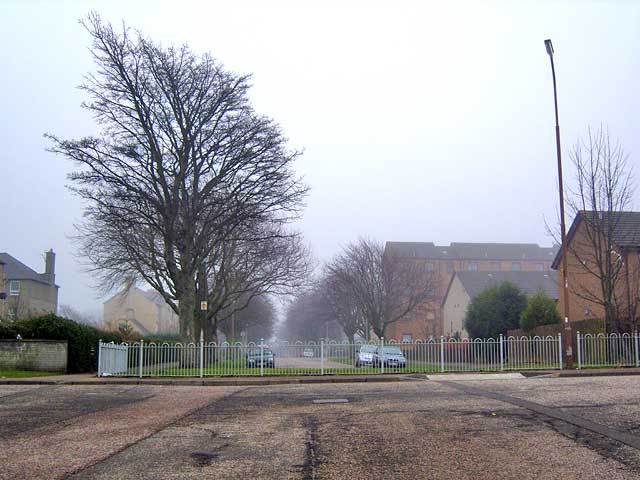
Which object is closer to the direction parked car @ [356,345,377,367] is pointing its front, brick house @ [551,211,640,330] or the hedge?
the hedge

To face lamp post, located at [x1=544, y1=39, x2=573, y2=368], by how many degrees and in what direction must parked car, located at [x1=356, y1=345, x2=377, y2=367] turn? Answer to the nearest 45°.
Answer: approximately 135° to its left

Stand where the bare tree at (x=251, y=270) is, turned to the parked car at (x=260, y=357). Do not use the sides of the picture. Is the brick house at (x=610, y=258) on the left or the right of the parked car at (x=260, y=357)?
left

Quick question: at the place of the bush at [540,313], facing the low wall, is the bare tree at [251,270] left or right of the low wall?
right

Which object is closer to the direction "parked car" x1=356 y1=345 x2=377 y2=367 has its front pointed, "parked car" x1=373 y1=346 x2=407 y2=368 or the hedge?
the hedge

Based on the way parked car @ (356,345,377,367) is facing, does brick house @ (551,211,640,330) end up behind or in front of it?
behind

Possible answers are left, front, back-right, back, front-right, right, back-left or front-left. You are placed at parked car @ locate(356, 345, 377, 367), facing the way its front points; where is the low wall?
front-right

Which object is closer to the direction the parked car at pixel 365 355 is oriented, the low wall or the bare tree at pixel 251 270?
the low wall

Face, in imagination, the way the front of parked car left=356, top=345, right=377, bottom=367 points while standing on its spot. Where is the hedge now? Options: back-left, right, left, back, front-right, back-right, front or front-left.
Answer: front-right

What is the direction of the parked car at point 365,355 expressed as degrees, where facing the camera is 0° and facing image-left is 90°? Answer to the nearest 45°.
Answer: approximately 45°
